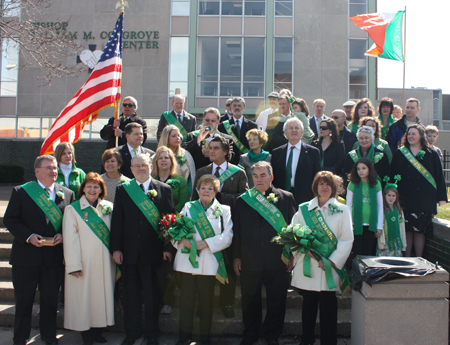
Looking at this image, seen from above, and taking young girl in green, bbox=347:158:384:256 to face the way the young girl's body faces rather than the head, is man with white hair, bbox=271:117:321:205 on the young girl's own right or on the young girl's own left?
on the young girl's own right

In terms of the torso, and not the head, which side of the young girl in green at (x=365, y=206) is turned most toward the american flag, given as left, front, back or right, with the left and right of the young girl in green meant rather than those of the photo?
right

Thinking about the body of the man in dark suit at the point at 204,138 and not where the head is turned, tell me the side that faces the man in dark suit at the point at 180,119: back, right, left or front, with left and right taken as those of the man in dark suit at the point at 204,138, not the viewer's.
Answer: back

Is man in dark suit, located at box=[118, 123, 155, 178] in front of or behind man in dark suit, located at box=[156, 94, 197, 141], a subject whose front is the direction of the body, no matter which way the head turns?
in front

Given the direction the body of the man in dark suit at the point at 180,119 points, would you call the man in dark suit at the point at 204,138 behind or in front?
in front

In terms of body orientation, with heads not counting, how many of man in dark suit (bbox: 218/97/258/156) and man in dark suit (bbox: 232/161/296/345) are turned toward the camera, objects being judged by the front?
2

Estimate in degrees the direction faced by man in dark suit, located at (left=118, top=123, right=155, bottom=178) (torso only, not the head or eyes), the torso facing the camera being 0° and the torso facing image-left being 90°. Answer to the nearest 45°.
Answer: approximately 315°
